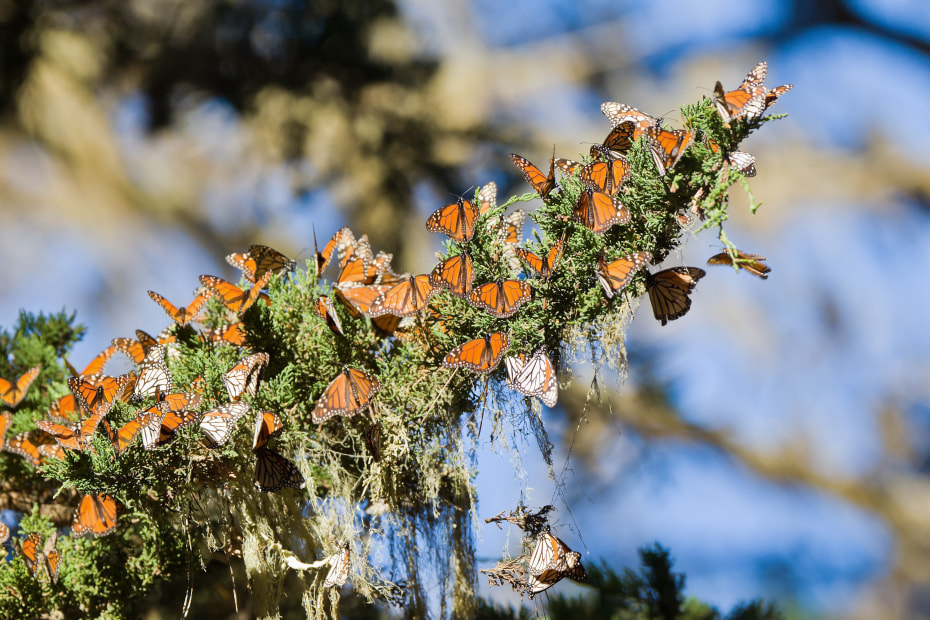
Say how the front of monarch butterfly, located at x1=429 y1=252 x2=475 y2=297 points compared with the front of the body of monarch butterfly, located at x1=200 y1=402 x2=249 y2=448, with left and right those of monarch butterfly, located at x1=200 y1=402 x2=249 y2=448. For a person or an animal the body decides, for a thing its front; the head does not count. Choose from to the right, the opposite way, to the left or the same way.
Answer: to the right

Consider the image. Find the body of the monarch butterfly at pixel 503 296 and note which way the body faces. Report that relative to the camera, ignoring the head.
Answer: away from the camera

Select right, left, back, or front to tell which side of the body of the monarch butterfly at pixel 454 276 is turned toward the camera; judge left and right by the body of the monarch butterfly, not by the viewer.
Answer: back

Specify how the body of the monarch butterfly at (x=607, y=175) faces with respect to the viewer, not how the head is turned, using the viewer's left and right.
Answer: facing away from the viewer

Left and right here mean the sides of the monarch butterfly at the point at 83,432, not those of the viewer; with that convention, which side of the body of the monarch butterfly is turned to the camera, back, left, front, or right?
back

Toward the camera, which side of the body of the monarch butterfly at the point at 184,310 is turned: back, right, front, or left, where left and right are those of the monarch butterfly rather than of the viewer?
back

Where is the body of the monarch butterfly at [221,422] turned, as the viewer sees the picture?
to the viewer's left
